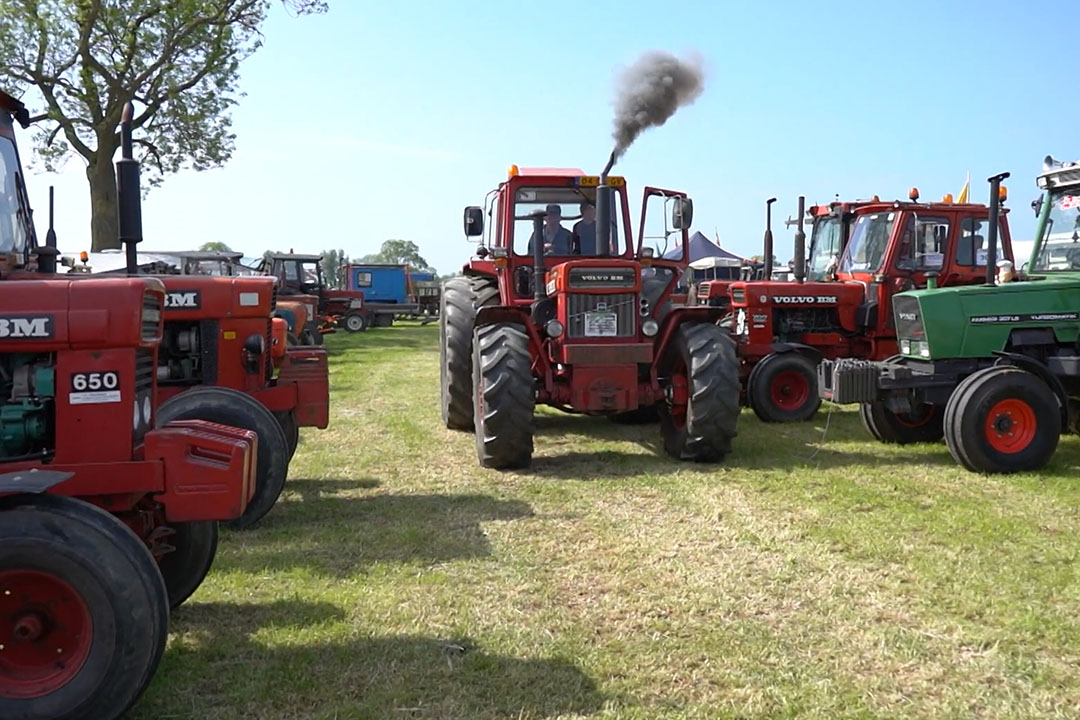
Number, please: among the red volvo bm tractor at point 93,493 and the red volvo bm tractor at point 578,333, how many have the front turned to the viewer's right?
1

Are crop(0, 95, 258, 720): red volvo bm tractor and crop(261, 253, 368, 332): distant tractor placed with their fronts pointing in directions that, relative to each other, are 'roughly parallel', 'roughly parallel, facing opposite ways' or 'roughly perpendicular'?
roughly parallel

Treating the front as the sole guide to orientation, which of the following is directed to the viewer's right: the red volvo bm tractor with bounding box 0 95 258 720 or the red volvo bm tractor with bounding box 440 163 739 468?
the red volvo bm tractor with bounding box 0 95 258 720

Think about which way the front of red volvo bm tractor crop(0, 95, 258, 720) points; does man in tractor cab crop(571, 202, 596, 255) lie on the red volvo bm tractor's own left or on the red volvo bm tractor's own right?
on the red volvo bm tractor's own left

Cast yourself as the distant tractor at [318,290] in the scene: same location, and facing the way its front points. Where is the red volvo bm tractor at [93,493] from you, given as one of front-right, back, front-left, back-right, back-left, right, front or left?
right

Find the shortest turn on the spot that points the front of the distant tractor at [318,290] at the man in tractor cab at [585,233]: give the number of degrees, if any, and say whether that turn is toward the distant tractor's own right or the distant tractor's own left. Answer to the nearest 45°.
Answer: approximately 90° to the distant tractor's own right

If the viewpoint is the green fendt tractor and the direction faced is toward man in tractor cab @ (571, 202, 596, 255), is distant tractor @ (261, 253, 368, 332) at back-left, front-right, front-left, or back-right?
front-right

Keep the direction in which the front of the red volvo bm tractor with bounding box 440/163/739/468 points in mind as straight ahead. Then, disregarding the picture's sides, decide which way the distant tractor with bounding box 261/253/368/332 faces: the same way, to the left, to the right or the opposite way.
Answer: to the left

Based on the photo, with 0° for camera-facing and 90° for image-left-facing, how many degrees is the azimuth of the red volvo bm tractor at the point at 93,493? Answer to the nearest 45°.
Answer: approximately 270°

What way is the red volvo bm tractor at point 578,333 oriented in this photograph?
toward the camera

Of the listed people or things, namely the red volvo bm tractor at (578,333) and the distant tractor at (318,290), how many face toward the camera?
1

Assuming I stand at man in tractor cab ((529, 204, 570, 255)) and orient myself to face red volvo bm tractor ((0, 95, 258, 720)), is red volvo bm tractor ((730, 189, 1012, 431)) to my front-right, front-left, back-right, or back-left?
back-left

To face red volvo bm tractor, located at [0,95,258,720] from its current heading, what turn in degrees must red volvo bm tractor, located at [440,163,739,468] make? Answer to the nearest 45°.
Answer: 0° — it already faces it

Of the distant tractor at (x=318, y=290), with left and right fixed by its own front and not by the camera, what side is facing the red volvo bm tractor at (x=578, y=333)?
right

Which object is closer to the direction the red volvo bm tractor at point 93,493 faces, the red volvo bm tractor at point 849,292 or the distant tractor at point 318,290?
the red volvo bm tractor
